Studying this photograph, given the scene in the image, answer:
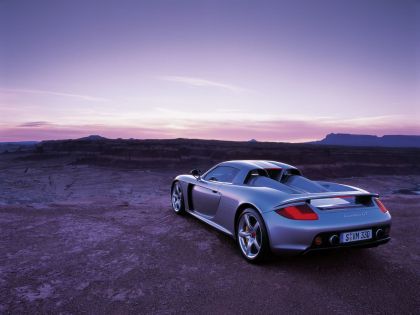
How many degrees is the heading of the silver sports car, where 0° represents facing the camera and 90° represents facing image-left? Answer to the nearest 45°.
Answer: approximately 135°
